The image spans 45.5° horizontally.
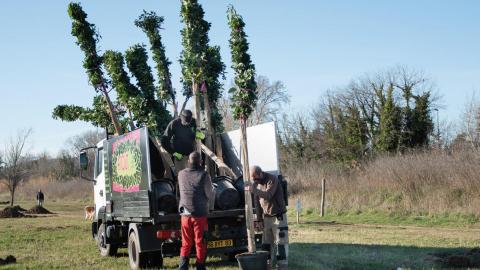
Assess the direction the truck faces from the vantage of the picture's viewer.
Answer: facing away from the viewer and to the left of the viewer

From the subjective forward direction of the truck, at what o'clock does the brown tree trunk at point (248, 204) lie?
The brown tree trunk is roughly at 6 o'clock from the truck.

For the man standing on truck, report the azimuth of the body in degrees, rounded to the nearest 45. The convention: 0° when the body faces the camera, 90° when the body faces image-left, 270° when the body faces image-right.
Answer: approximately 315°

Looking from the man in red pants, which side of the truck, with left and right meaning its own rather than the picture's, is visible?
back

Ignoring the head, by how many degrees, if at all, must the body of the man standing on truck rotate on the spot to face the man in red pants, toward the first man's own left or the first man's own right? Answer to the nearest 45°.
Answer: approximately 45° to the first man's own right

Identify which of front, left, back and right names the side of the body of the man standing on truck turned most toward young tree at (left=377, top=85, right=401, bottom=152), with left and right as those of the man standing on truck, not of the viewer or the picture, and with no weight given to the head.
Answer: left

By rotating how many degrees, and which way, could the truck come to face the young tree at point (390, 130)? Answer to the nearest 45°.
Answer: approximately 90° to its right

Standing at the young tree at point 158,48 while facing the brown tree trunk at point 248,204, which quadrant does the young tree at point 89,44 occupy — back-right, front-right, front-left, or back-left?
back-right

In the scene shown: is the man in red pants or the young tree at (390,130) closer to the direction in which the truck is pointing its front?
the young tree

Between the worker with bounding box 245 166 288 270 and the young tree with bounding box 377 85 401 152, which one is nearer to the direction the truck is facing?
the young tree
